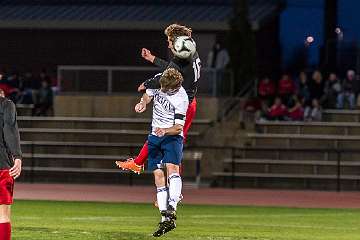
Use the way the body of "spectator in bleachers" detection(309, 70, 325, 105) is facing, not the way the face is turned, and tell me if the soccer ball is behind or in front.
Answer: in front

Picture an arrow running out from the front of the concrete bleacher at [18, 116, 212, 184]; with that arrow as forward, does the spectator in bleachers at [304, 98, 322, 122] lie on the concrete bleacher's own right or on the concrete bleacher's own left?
on the concrete bleacher's own left

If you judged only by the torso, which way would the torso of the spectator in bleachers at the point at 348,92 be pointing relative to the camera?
toward the camera

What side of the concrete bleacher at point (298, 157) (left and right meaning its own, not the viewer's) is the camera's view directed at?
front

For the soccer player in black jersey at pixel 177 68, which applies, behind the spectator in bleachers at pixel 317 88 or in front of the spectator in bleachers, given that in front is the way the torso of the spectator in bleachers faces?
in front

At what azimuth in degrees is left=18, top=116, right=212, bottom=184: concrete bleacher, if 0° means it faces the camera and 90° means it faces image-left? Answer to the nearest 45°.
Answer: approximately 0°

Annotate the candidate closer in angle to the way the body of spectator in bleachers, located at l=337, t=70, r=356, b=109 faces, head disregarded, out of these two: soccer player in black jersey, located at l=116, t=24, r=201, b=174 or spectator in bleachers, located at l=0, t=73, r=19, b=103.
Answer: the soccer player in black jersey
